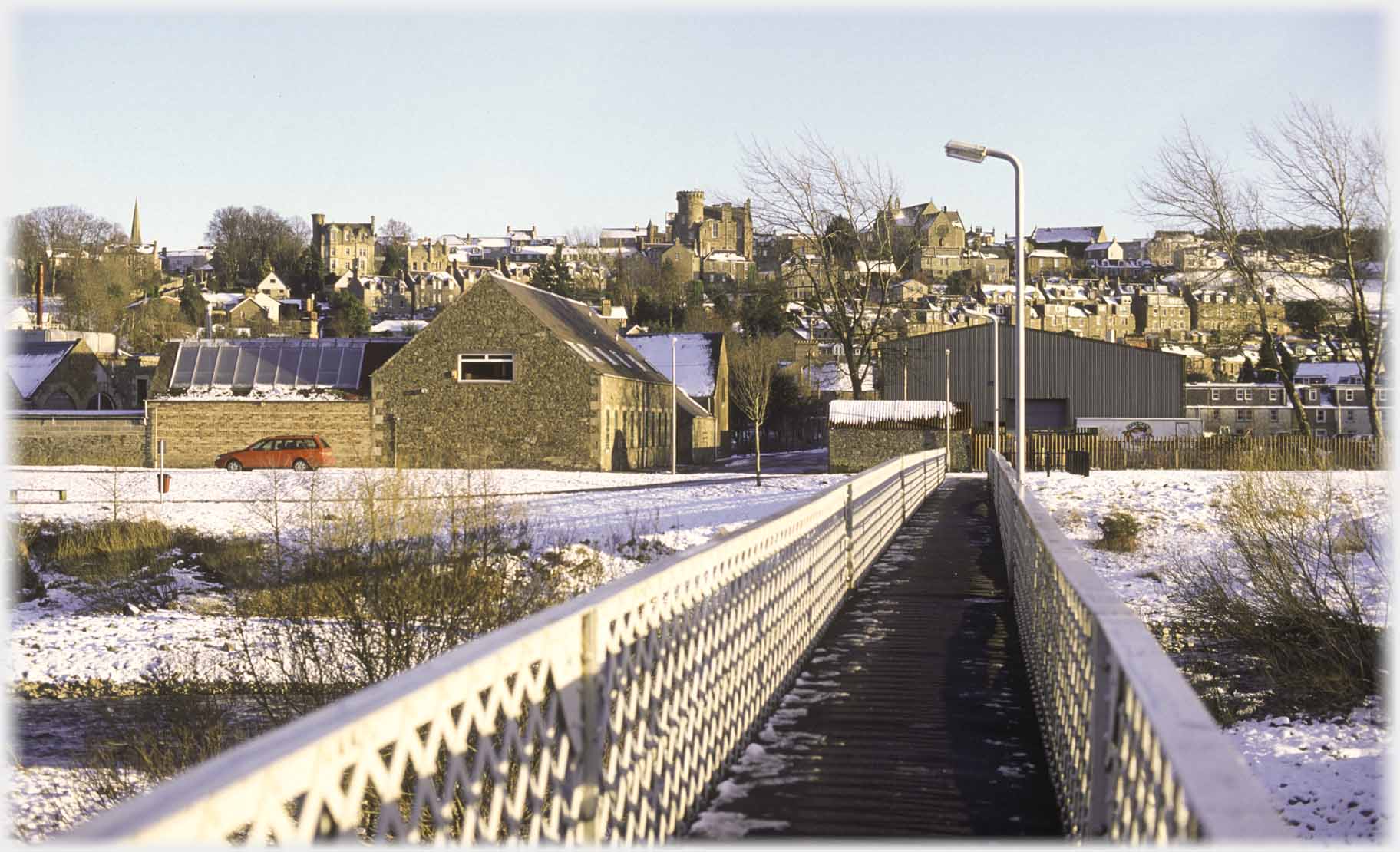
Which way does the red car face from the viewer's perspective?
to the viewer's left

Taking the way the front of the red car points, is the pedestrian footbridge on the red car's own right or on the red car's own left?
on the red car's own left

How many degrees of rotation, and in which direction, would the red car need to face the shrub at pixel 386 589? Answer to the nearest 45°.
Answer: approximately 90° to its left

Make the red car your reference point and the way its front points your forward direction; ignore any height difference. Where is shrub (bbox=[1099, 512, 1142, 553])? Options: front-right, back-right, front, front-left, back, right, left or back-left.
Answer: back-left

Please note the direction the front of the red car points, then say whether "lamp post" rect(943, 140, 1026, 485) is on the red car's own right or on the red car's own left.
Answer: on the red car's own left

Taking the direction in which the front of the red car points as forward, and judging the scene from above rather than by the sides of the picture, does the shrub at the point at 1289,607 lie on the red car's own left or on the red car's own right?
on the red car's own left
